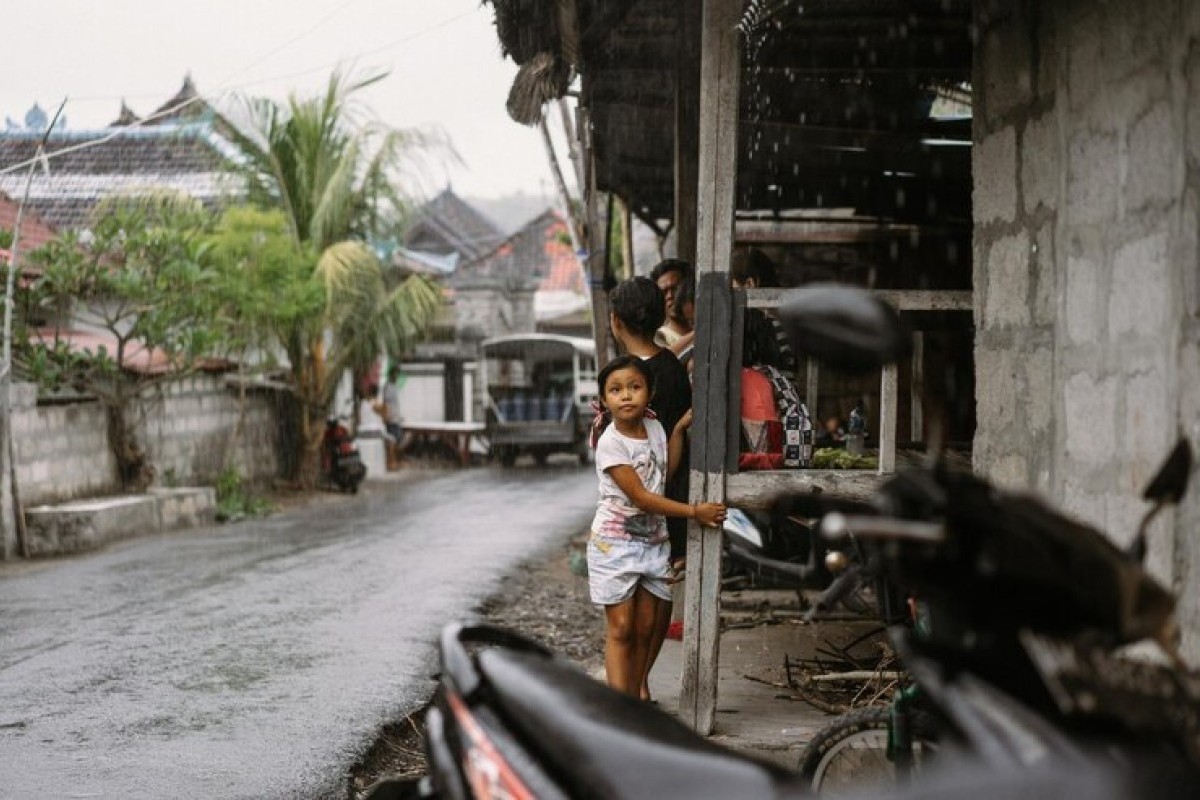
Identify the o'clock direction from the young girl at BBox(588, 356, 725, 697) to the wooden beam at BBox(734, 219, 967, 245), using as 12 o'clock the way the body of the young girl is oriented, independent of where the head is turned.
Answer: The wooden beam is roughly at 8 o'clock from the young girl.

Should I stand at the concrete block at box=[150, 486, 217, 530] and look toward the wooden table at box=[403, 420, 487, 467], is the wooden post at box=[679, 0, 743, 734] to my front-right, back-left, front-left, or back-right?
back-right

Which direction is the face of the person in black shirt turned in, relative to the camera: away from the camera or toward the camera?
away from the camera

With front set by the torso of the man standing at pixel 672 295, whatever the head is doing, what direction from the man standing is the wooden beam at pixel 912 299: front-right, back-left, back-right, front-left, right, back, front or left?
left

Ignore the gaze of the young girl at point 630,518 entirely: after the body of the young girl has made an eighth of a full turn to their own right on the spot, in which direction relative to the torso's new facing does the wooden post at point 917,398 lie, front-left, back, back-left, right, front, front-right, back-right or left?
back-left

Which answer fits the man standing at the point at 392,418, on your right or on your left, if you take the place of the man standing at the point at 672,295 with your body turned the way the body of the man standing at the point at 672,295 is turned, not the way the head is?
on your right

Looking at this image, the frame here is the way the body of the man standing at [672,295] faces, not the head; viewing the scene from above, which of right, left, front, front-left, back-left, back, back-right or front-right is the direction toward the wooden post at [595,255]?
back-right

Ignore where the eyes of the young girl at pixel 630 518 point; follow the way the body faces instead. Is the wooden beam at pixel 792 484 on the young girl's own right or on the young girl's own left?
on the young girl's own left

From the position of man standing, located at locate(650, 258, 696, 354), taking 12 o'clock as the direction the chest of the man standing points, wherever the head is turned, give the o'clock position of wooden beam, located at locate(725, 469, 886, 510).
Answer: The wooden beam is roughly at 10 o'clock from the man standing.

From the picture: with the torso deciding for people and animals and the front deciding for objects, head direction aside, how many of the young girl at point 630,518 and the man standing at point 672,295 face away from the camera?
0

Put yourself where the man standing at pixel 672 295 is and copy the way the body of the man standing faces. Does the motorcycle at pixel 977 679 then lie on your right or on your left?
on your left

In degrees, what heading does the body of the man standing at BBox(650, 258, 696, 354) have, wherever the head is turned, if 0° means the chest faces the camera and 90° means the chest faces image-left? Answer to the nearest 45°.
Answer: approximately 45°

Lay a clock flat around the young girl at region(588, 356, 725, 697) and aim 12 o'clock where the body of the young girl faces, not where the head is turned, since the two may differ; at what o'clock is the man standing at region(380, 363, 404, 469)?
The man standing is roughly at 7 o'clock from the young girl.

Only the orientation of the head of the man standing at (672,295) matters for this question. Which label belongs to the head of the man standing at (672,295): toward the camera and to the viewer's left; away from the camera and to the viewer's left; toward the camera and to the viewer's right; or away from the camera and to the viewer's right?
toward the camera and to the viewer's left

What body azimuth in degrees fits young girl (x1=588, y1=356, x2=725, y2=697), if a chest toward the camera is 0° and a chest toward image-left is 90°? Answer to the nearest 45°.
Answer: approximately 315°
